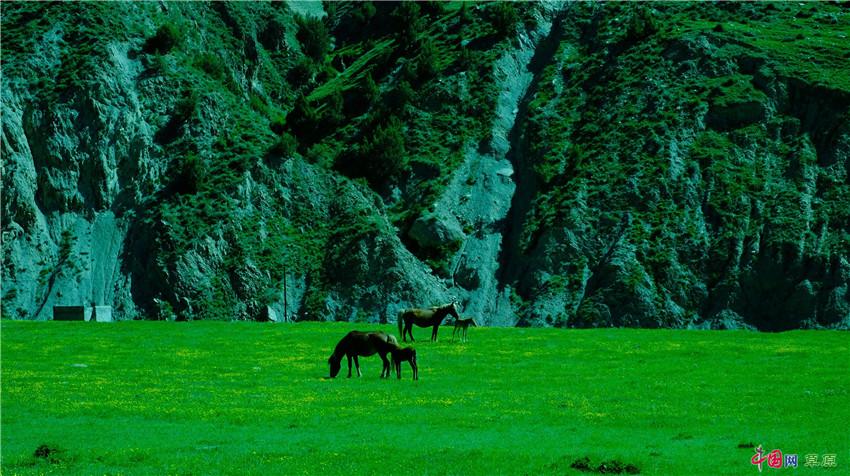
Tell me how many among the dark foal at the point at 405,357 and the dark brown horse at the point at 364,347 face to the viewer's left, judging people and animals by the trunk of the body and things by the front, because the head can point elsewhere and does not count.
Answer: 2

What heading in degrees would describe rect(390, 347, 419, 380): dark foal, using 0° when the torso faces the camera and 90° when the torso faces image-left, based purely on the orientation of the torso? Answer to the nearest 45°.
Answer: approximately 90°

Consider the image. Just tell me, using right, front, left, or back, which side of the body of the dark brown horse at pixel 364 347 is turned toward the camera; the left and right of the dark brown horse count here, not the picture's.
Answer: left

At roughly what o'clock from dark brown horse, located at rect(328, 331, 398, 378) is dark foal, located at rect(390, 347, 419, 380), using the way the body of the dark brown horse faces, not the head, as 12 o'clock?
The dark foal is roughly at 7 o'clock from the dark brown horse.

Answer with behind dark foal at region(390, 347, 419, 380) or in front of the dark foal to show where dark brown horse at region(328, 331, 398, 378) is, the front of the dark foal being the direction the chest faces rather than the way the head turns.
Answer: in front
